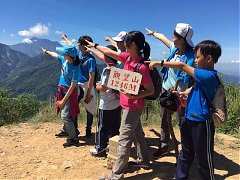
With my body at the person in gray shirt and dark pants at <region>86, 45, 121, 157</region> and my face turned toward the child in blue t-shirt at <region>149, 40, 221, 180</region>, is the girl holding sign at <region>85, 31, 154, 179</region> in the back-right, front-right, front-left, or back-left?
front-right

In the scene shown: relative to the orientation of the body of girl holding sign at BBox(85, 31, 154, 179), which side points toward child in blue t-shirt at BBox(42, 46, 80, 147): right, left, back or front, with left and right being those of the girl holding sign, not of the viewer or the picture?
right

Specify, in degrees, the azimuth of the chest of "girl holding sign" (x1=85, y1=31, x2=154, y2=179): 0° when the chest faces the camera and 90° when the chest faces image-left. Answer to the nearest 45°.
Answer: approximately 45°

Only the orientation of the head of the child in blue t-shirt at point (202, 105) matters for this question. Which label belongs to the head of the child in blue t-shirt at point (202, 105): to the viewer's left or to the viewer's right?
to the viewer's left

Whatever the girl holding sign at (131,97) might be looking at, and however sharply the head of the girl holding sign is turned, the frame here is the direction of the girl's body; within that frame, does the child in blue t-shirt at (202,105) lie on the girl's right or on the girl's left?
on the girl's left
